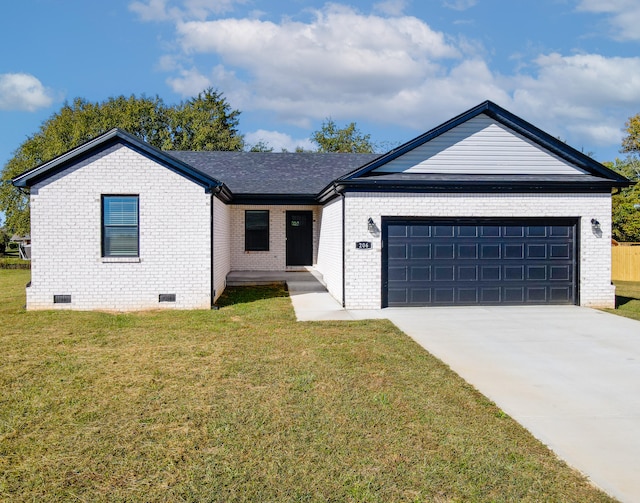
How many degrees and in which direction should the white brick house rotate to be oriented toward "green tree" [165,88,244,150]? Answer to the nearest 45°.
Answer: approximately 180°

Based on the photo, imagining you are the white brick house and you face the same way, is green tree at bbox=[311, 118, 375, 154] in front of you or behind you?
behind

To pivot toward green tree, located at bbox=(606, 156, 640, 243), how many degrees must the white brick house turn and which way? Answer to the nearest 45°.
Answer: approximately 135° to its left

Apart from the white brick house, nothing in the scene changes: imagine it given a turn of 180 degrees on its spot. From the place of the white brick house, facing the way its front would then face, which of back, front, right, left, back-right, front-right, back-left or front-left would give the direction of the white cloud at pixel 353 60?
front

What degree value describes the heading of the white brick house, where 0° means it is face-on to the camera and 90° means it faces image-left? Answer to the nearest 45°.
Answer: approximately 0°

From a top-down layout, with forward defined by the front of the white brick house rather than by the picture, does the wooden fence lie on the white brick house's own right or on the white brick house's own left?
on the white brick house's own left

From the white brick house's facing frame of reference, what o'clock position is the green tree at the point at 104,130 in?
The green tree is roughly at 5 o'clock from the white brick house.

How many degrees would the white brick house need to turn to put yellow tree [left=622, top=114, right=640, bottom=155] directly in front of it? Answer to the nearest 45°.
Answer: approximately 135° to its left
